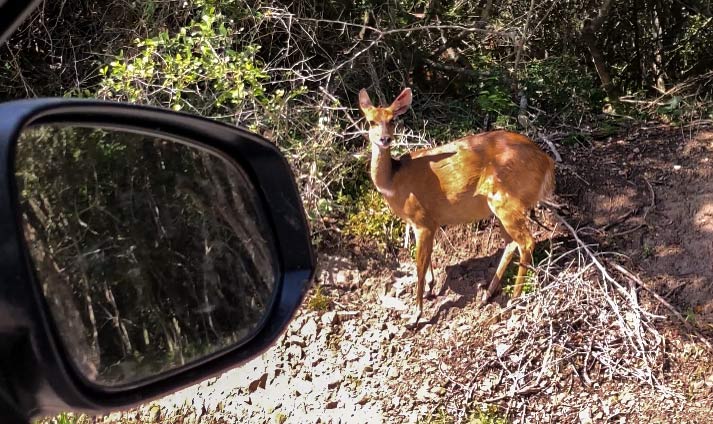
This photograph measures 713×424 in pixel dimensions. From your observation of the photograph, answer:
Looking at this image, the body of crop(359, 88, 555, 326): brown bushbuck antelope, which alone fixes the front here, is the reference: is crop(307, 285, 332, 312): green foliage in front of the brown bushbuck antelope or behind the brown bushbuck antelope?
in front

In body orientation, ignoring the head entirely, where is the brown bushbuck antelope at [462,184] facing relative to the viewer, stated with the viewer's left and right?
facing to the left of the viewer

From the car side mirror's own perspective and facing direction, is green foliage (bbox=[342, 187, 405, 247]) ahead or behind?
behind

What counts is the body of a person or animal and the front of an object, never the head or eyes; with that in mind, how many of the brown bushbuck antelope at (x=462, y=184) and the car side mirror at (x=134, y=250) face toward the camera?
1

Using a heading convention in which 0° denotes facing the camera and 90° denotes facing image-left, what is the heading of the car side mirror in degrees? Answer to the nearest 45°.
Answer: approximately 0°

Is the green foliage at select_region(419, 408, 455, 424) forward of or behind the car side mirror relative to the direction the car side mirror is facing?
behind

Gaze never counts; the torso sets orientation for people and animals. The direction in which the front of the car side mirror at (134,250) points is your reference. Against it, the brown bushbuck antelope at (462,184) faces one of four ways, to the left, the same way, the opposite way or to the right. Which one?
to the right
